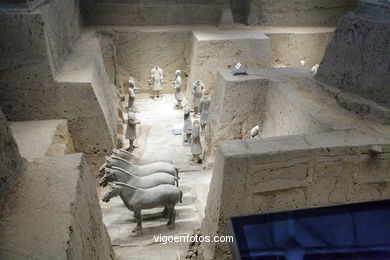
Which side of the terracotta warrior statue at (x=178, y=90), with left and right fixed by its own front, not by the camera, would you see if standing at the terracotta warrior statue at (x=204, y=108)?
left

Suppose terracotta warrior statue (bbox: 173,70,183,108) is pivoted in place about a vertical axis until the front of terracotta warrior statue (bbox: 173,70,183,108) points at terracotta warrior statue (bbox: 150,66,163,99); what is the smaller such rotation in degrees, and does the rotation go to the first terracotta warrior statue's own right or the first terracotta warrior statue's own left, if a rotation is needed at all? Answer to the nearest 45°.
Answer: approximately 45° to the first terracotta warrior statue's own right

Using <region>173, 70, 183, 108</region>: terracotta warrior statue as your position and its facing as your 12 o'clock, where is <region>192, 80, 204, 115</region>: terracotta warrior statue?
<region>192, 80, 204, 115</region>: terracotta warrior statue is roughly at 8 o'clock from <region>173, 70, 183, 108</region>: terracotta warrior statue.

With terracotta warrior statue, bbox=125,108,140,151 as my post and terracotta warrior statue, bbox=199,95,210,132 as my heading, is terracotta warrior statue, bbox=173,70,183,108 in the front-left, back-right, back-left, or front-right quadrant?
front-left

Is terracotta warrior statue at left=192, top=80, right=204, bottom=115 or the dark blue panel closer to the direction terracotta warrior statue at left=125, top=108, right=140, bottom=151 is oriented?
the terracotta warrior statue

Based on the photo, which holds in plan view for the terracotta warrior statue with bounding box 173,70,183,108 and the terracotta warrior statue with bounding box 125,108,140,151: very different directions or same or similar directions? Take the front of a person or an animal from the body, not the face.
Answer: very different directions

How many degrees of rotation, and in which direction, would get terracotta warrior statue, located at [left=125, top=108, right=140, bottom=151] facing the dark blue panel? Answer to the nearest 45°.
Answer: approximately 90° to its right

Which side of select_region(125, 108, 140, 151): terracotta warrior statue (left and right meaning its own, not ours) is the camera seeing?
right

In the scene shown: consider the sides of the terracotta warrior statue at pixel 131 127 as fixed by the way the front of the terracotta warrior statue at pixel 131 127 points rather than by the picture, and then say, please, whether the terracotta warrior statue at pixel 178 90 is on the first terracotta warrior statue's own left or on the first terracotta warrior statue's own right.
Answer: on the first terracotta warrior statue's own left

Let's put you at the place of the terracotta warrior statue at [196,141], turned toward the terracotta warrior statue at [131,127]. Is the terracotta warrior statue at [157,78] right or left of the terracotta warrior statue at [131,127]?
right

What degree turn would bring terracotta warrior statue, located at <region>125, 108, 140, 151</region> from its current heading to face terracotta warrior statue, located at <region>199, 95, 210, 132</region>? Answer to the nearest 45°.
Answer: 0° — it already faces it
